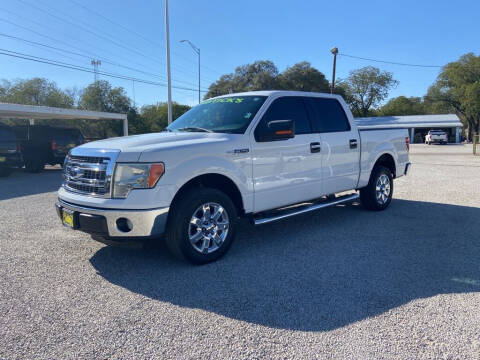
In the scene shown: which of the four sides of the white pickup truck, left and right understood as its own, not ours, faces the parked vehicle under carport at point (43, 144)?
right

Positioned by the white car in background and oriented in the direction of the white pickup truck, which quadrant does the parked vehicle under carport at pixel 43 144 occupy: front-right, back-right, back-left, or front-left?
front-right

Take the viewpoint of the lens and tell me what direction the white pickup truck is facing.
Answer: facing the viewer and to the left of the viewer

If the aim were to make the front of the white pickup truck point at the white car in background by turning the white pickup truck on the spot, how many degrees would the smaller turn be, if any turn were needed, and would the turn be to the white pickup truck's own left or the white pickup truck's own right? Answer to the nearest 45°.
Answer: approximately 180°

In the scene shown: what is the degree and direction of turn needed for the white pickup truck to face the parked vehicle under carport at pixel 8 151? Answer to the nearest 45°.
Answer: approximately 90° to its right

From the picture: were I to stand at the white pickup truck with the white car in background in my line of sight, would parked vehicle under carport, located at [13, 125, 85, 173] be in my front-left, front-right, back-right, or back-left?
front-left
